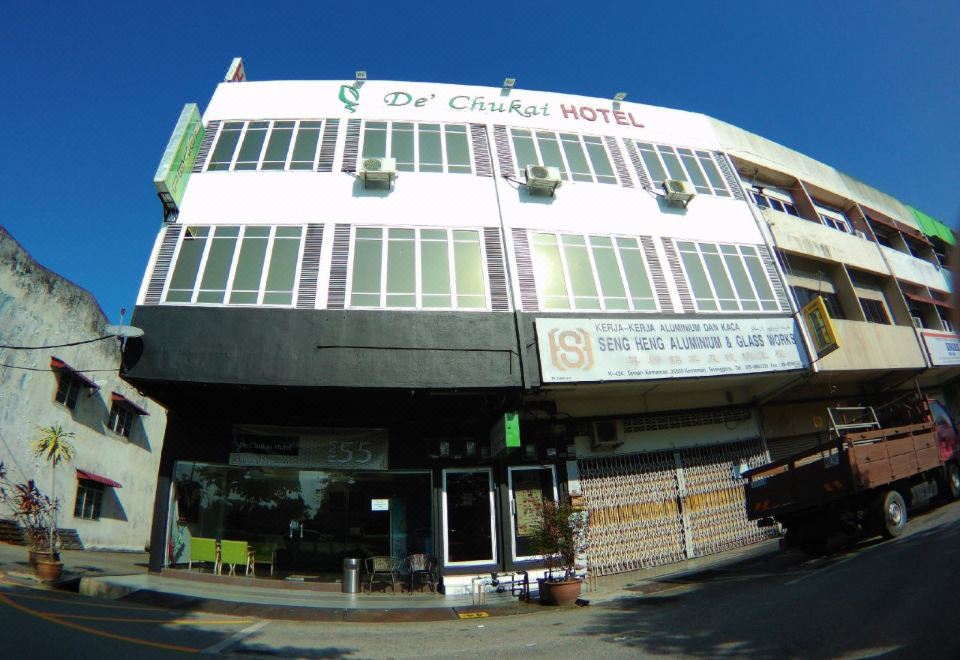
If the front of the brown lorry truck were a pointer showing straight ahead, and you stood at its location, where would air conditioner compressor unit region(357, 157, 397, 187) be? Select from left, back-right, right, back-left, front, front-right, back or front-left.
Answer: back

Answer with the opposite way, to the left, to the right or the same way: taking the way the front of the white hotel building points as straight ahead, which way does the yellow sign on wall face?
to the right

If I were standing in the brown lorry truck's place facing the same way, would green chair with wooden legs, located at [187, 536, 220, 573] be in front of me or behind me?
behind

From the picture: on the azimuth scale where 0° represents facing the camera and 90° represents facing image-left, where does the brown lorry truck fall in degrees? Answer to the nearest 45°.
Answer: approximately 225°

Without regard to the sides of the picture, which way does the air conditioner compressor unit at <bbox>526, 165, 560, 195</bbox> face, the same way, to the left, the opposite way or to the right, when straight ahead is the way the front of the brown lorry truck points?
to the right

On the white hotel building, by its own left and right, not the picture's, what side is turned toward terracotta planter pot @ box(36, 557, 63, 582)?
right
